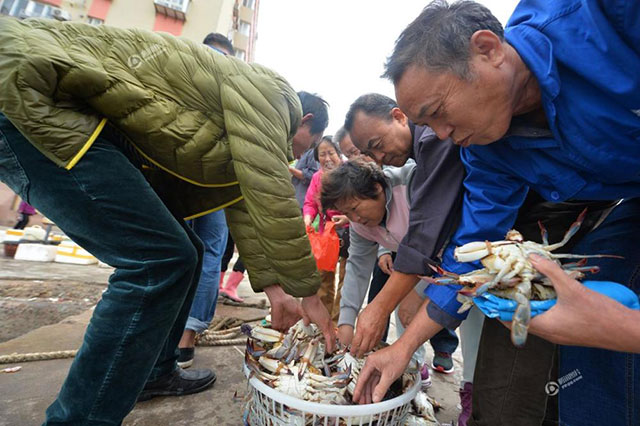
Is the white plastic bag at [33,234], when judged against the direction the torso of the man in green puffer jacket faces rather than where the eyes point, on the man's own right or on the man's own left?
on the man's own left

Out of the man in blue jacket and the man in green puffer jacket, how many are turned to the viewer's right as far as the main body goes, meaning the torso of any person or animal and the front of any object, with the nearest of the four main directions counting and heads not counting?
1

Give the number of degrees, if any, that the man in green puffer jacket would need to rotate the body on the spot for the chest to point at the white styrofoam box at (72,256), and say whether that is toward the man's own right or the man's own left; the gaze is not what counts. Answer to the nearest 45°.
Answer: approximately 90° to the man's own left

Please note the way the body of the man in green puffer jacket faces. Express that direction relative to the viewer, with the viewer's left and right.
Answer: facing to the right of the viewer

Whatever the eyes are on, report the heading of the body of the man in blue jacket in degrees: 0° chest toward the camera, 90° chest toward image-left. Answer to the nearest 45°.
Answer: approximately 90°

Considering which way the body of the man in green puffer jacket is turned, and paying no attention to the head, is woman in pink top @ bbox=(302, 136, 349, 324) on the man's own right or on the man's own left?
on the man's own left

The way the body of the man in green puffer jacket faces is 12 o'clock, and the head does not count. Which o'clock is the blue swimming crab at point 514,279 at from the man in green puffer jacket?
The blue swimming crab is roughly at 1 o'clock from the man in green puffer jacket.
